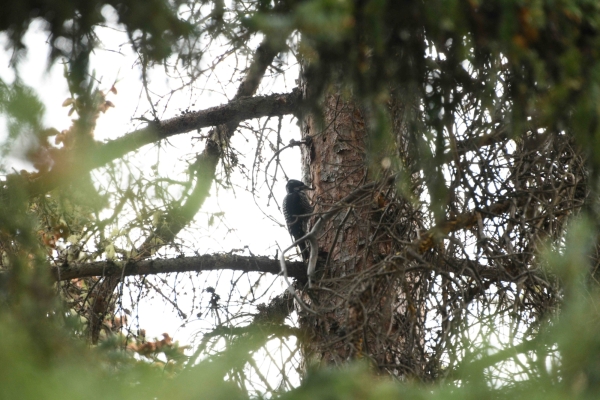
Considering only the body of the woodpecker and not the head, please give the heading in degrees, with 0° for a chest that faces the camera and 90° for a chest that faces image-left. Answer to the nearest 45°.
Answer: approximately 270°
